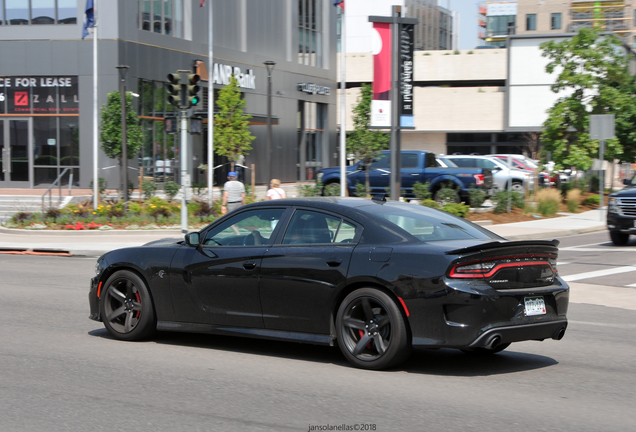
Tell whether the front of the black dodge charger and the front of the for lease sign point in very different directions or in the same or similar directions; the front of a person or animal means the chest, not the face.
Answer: very different directions

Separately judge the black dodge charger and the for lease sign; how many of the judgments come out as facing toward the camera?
1

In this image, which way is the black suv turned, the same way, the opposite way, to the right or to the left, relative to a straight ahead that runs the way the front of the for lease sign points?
to the right

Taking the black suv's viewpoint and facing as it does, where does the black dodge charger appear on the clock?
The black dodge charger is roughly at 11 o'clock from the black suv.

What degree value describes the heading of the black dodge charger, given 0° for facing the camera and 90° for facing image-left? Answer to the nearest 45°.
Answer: approximately 135°

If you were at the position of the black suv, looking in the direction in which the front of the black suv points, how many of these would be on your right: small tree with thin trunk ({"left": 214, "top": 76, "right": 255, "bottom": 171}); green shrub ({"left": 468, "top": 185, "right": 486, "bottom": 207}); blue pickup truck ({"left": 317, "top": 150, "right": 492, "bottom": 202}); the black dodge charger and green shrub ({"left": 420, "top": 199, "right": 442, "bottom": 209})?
4

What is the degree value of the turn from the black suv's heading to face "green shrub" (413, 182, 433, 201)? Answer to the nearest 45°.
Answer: approximately 90° to its right

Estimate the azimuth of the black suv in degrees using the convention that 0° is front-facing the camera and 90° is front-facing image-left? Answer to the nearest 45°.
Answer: approximately 45°

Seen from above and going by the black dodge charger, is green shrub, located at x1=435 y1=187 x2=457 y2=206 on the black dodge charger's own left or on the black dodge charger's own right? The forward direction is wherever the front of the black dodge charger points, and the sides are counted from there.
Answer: on the black dodge charger's own right
